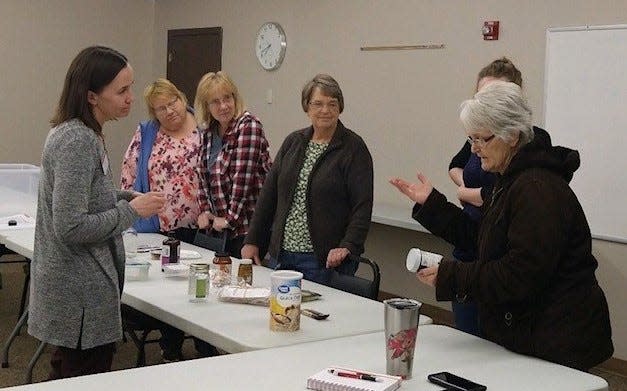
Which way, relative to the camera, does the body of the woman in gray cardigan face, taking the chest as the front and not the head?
to the viewer's right

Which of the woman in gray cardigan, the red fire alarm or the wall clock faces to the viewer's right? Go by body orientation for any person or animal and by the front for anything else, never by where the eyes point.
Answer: the woman in gray cardigan

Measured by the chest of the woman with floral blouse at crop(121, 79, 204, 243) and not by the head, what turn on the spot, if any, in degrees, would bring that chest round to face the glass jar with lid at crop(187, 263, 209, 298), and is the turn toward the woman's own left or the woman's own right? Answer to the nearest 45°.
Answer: approximately 45° to the woman's own right

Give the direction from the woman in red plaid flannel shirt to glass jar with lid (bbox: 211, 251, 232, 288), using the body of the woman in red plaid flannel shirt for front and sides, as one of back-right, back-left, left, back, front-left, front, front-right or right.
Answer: front-left

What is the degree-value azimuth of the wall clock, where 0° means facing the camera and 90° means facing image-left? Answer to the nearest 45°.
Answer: approximately 45°

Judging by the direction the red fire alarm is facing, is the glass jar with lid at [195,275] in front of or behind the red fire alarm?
in front

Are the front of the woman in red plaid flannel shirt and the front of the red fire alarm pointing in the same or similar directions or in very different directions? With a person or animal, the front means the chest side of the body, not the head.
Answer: same or similar directions

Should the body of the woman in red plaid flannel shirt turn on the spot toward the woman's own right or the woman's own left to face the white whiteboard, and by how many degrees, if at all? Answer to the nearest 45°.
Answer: approximately 135° to the woman's own left

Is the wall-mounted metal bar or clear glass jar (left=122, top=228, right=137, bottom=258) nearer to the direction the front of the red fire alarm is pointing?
the clear glass jar

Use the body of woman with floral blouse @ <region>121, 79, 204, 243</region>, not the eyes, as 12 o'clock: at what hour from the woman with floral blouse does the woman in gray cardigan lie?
The woman in gray cardigan is roughly at 2 o'clock from the woman with floral blouse.

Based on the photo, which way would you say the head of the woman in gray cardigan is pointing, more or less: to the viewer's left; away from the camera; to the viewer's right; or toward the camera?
to the viewer's right

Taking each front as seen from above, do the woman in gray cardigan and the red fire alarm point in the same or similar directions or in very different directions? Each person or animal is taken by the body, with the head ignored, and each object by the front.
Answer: very different directions
